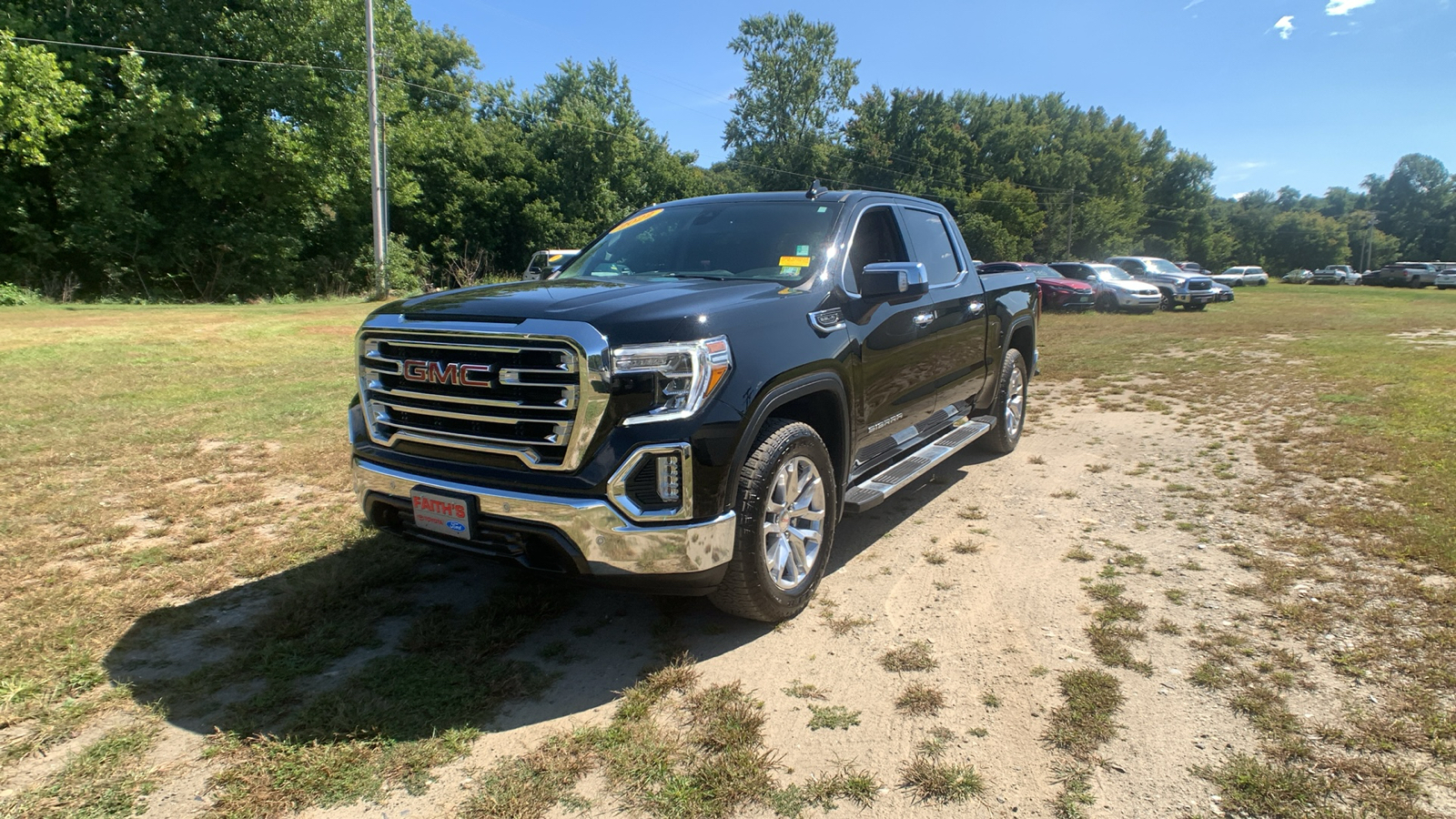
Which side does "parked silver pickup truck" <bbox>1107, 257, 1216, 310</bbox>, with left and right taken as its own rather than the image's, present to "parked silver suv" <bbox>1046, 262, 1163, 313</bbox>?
right

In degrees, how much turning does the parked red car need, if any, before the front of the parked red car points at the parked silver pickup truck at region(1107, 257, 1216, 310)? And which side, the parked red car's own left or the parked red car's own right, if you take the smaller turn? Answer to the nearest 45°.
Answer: approximately 90° to the parked red car's own left

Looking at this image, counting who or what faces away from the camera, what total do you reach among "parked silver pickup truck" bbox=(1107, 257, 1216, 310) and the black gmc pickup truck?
0

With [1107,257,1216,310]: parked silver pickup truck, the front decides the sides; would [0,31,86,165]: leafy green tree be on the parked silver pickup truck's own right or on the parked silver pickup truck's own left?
on the parked silver pickup truck's own right

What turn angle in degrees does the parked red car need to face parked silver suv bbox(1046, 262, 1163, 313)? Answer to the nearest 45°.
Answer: approximately 90° to its left

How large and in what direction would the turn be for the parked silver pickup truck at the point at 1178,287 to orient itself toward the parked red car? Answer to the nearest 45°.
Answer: approximately 90° to its right

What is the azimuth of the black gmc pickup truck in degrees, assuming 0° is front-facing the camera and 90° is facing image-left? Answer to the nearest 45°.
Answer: approximately 45°

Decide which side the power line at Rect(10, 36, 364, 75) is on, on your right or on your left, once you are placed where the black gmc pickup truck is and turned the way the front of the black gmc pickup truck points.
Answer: on your right

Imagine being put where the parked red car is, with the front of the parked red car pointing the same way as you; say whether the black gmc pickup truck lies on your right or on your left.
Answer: on your right

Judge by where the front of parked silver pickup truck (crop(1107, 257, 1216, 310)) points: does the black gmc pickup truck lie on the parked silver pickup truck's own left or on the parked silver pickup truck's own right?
on the parked silver pickup truck's own right

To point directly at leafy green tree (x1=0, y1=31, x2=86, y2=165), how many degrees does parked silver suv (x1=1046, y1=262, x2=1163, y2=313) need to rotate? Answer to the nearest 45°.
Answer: approximately 90° to its right
